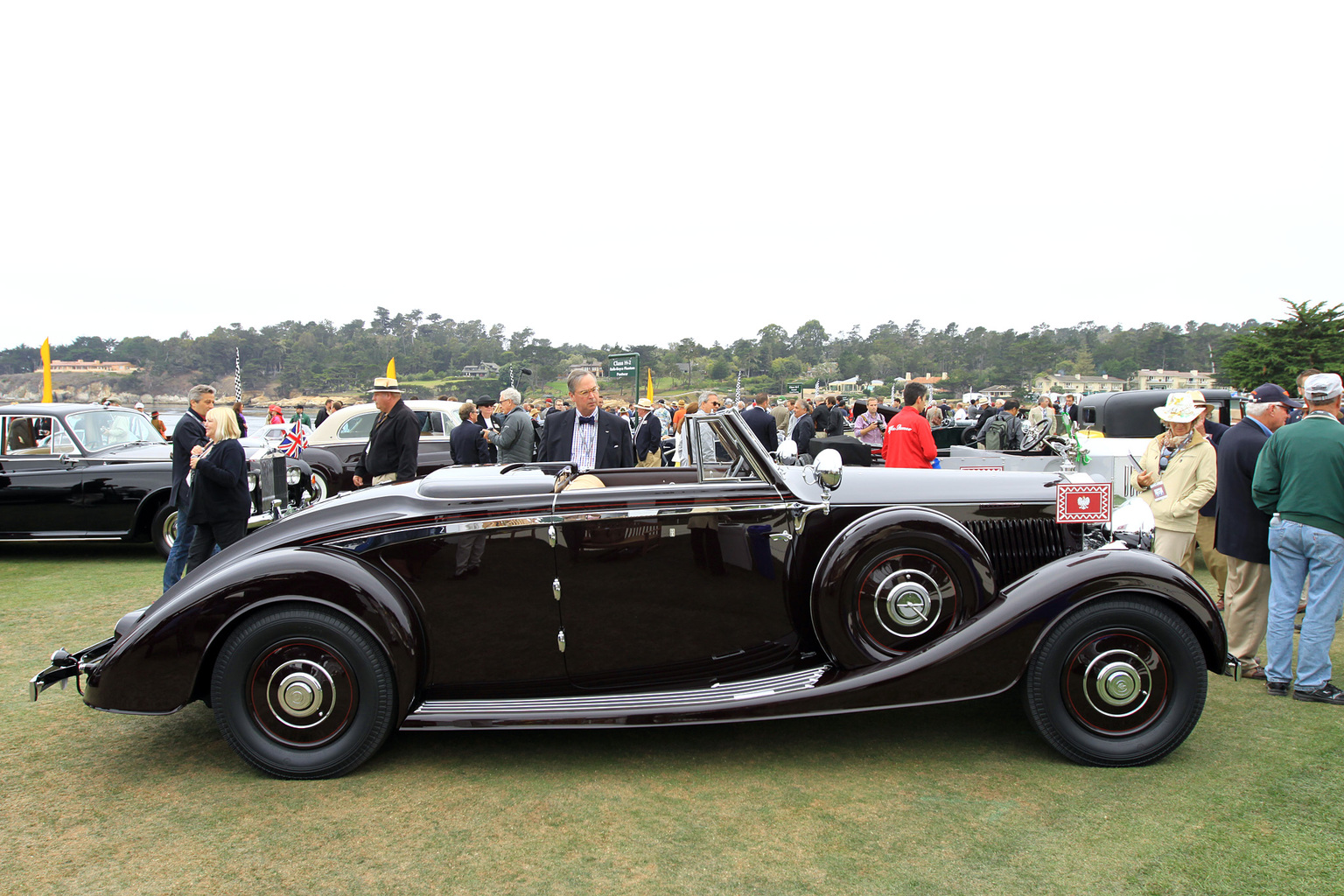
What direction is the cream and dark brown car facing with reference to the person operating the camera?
facing to the right of the viewer

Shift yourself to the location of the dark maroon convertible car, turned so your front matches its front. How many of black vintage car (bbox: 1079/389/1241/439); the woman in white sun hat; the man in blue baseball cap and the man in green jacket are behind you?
0

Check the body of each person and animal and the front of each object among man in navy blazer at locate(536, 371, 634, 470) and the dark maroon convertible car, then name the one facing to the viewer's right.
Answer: the dark maroon convertible car

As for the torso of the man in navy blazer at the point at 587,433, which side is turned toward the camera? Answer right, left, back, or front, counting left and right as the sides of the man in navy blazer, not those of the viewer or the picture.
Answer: front

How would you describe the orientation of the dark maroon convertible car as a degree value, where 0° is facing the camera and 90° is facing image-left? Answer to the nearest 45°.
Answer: approximately 270°

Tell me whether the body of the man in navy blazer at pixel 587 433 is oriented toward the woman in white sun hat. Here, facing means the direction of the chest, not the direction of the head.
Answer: no

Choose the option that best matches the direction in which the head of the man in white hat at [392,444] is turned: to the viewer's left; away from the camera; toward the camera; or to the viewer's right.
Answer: to the viewer's left

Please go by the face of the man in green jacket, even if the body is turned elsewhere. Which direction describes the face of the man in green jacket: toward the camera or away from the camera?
away from the camera

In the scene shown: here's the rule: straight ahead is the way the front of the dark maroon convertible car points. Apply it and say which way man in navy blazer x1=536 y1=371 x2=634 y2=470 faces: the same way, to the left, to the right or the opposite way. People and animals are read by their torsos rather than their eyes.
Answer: to the right

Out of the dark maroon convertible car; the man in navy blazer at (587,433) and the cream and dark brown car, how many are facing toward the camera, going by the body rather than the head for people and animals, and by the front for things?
1
